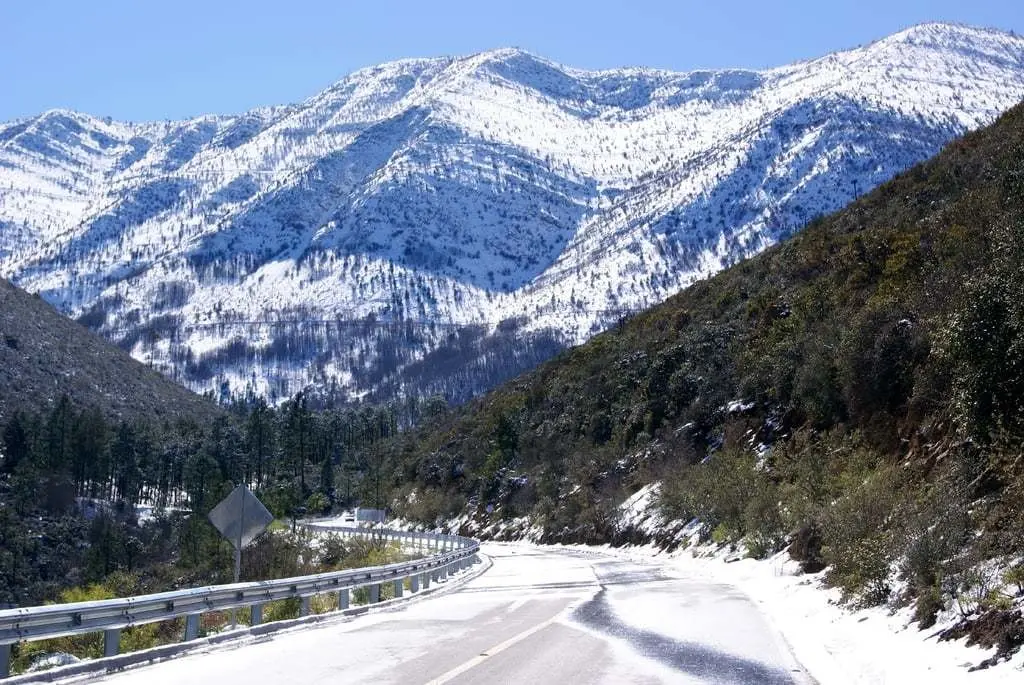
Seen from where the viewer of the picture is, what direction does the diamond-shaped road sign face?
facing away from the viewer
